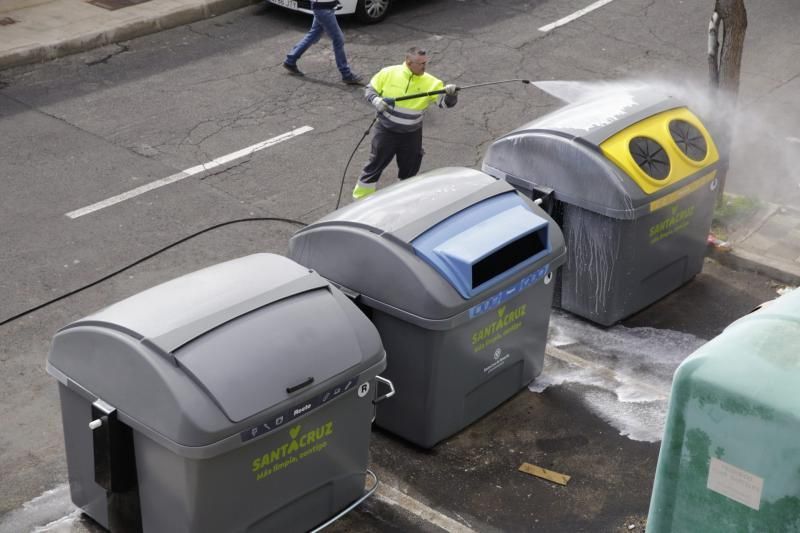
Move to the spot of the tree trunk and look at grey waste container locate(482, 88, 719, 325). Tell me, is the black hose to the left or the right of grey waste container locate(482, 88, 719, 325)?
right

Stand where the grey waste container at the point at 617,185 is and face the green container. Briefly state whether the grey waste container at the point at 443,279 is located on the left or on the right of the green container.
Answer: right

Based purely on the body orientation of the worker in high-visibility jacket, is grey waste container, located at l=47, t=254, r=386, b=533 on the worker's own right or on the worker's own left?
on the worker's own right

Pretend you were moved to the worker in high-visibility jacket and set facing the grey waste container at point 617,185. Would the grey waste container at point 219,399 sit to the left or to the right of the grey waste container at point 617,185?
right

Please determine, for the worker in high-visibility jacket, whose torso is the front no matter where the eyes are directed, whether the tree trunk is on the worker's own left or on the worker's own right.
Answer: on the worker's own left

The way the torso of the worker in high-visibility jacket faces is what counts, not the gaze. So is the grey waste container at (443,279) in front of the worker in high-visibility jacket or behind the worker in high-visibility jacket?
in front

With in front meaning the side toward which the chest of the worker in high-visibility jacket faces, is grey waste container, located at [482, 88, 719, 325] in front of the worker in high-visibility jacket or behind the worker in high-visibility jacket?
in front

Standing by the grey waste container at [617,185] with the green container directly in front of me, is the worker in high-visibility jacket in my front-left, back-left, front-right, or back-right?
back-right

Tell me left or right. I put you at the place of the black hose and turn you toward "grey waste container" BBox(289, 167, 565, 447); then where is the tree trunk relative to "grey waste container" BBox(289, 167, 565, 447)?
left

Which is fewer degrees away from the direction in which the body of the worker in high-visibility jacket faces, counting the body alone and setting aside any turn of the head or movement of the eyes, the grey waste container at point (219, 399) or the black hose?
the grey waste container
